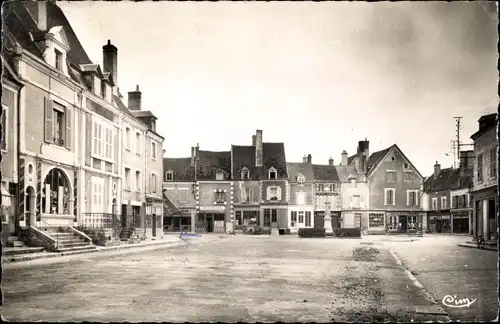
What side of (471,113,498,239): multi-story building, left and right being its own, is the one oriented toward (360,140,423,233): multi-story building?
right

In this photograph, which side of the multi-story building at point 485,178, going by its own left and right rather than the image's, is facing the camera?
left

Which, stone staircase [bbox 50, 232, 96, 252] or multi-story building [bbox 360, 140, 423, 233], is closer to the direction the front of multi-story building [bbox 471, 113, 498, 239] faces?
the stone staircase
